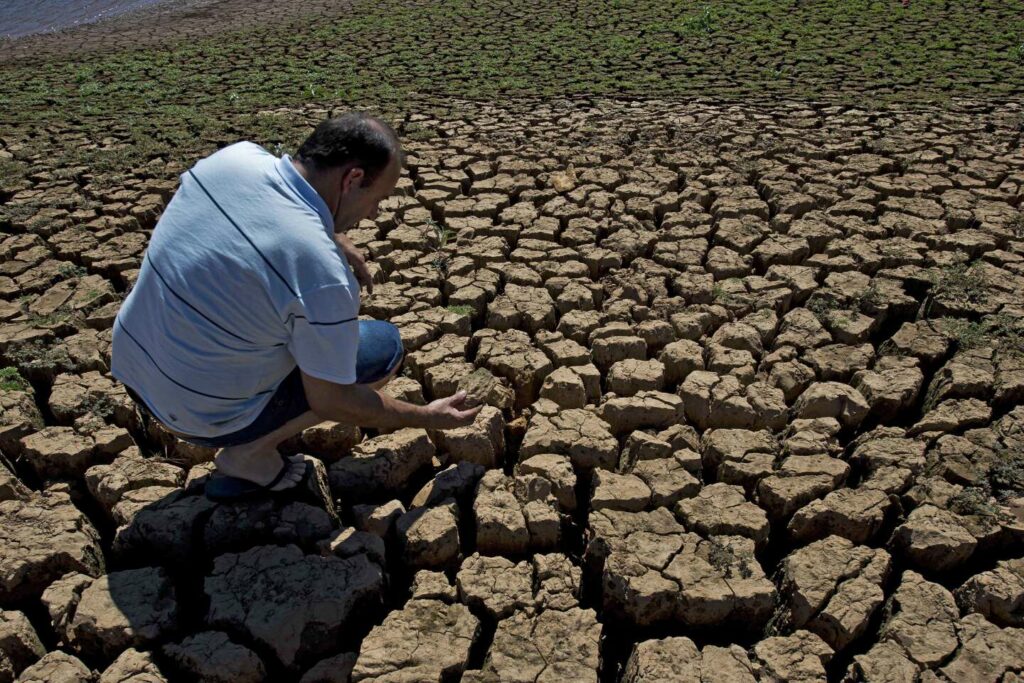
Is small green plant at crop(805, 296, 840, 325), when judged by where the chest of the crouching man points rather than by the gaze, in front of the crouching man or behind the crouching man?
in front

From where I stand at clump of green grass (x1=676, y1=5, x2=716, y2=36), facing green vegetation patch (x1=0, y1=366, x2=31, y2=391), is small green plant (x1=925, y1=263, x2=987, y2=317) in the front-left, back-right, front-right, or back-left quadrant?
front-left

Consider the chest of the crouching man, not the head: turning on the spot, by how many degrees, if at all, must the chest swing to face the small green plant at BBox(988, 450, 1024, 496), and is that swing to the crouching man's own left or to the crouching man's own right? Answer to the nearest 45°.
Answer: approximately 45° to the crouching man's own right

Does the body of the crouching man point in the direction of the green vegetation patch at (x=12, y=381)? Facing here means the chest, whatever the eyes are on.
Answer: no

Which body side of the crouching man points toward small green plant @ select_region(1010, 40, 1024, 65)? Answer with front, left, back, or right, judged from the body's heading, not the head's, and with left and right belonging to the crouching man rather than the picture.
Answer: front

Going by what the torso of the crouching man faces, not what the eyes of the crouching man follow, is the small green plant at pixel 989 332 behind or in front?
in front

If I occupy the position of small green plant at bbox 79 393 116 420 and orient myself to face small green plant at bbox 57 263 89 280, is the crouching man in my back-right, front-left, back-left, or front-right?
back-right

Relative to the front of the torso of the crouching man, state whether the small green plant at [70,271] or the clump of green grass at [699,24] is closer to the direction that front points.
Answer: the clump of green grass

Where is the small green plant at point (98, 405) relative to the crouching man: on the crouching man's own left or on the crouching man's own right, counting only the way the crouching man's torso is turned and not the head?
on the crouching man's own left

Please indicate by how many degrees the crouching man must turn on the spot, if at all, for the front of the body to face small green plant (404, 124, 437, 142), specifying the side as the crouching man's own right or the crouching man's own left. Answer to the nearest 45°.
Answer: approximately 45° to the crouching man's own left

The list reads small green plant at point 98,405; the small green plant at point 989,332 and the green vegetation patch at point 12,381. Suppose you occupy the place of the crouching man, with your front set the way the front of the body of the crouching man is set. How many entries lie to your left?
2

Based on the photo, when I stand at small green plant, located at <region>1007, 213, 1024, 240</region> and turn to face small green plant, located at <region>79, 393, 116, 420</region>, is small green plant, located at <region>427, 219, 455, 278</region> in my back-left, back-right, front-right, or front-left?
front-right

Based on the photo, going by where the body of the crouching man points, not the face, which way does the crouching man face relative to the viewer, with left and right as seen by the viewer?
facing away from the viewer and to the right of the viewer

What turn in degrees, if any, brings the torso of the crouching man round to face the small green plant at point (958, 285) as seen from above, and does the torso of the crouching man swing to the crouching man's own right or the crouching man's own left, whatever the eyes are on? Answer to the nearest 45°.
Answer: approximately 45° to the crouching man's own right

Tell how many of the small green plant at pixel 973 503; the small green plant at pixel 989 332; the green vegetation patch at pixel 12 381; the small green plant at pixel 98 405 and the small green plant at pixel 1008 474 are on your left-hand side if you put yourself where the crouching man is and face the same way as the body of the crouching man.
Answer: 2

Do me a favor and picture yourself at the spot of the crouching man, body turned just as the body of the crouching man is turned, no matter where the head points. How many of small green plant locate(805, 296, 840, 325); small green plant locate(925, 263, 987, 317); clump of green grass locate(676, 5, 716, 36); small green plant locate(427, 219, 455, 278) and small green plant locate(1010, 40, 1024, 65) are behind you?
0
